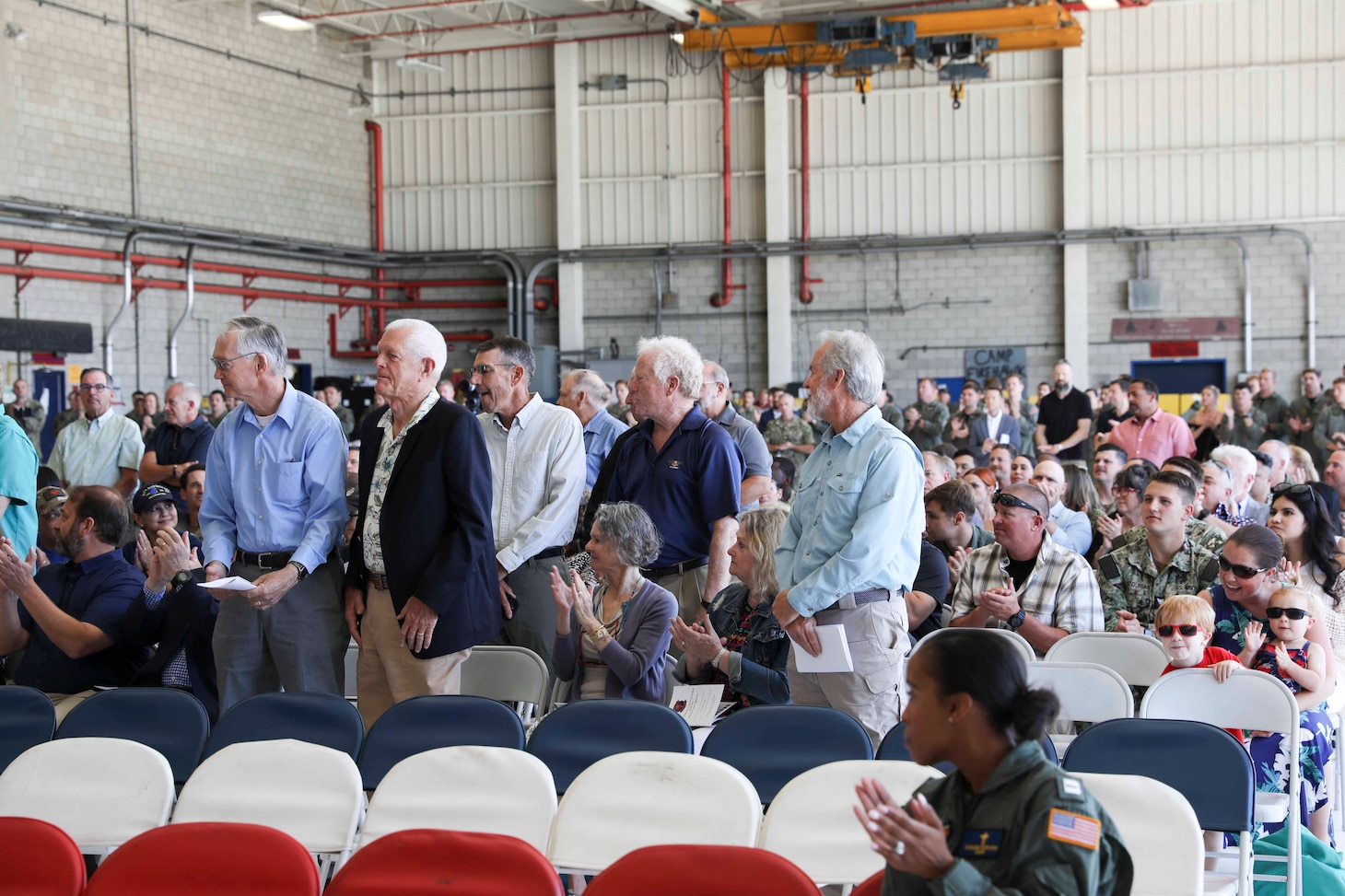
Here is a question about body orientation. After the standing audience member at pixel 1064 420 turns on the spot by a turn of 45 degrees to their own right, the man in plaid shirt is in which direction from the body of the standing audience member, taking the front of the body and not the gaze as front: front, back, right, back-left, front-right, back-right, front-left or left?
left

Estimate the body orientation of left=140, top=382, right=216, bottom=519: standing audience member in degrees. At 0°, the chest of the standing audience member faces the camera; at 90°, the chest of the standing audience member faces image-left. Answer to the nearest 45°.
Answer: approximately 45°

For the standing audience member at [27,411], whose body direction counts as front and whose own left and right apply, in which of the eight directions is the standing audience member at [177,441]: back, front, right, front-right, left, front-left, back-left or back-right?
front-left

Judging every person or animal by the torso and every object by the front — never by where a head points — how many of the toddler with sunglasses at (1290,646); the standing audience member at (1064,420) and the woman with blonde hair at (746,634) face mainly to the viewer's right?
0

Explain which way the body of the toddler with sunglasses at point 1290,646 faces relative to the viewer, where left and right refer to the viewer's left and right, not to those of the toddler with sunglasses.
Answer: facing the viewer and to the left of the viewer

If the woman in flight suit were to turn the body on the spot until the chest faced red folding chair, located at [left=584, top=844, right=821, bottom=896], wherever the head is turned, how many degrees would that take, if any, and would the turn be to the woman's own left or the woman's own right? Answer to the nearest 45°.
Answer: approximately 90° to the woman's own right

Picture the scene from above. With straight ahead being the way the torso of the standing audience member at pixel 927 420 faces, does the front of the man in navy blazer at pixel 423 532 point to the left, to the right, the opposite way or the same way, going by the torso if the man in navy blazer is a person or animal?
the same way

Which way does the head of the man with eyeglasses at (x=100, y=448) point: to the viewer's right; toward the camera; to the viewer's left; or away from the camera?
toward the camera

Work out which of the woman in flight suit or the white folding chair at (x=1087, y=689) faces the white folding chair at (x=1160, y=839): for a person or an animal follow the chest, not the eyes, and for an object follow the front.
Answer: the white folding chair at (x=1087, y=689)

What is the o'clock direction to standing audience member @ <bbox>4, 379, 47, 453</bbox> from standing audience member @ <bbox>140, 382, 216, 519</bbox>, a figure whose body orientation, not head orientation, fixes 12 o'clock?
standing audience member @ <bbox>4, 379, 47, 453</bbox> is roughly at 4 o'clock from standing audience member @ <bbox>140, 382, 216, 519</bbox>.

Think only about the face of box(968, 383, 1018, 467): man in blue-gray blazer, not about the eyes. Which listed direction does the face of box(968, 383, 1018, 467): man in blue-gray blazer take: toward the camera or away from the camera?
toward the camera

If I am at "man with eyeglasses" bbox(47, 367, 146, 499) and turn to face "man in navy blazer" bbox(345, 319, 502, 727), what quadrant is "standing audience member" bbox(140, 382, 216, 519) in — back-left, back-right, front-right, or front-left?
front-left

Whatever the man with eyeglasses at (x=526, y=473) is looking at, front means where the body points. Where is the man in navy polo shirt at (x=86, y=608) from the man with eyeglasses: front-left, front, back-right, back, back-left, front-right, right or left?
front-right

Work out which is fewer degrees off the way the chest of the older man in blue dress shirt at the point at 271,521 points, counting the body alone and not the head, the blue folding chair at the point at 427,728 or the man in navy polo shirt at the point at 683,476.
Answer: the blue folding chair

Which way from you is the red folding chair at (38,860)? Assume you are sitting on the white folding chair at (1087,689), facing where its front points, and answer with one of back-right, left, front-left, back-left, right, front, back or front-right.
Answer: front-right

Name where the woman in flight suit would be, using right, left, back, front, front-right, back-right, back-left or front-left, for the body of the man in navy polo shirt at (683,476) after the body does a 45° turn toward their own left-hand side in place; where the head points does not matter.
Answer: front

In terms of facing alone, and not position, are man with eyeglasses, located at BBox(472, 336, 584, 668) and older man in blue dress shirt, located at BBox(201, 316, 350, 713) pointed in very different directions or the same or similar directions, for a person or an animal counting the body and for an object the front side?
same or similar directions

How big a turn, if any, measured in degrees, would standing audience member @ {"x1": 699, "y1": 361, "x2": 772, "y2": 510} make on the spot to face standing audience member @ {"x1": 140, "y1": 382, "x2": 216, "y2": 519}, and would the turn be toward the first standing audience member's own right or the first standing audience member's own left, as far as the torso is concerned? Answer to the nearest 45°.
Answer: approximately 90° to the first standing audience member's own right
